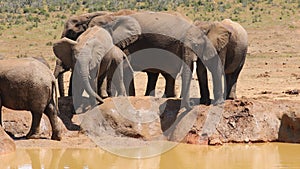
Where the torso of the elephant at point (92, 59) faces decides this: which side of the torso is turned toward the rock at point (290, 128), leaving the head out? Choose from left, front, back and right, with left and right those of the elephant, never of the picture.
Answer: left

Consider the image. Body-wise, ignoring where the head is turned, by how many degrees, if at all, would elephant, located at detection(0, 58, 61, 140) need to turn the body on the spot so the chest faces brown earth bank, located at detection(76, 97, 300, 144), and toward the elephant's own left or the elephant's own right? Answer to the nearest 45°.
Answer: approximately 180°

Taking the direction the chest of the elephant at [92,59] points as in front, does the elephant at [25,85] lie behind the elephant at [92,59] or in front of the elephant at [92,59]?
in front

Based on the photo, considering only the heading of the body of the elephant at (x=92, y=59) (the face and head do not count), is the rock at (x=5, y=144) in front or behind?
in front

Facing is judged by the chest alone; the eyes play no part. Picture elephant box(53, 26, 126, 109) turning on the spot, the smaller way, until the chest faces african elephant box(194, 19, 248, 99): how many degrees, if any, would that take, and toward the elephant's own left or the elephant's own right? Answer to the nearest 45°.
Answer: approximately 135° to the elephant's own left

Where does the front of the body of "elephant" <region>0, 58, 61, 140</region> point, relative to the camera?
to the viewer's left
